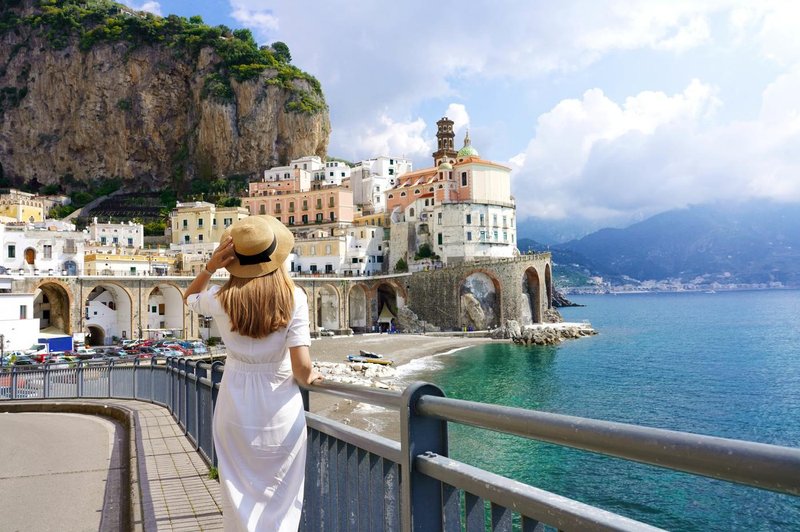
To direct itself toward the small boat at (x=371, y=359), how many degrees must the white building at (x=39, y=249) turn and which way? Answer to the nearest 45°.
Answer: approximately 45° to its left

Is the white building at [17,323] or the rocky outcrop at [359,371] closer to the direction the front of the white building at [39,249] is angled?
the white building

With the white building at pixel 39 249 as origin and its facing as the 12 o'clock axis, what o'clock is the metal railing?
The metal railing is roughly at 12 o'clock from the white building.

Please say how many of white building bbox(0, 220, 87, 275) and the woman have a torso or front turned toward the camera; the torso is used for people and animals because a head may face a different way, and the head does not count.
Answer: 1

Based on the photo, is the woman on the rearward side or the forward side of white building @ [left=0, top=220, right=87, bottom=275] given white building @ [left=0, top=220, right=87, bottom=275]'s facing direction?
on the forward side

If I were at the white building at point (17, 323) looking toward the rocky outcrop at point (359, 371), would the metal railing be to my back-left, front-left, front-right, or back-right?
front-right

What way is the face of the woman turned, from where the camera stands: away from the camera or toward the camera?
away from the camera

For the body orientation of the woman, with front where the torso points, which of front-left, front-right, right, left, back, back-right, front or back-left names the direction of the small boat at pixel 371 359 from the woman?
front

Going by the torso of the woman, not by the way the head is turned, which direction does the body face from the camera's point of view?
away from the camera

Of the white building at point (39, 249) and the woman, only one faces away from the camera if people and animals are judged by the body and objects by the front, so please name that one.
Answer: the woman

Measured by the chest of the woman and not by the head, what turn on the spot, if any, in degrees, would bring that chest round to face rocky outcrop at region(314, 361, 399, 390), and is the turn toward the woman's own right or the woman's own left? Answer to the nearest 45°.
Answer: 0° — they already face it

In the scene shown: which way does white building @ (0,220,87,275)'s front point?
toward the camera

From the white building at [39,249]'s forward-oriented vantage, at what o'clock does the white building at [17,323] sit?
the white building at [17,323] is roughly at 12 o'clock from the white building at [39,249].

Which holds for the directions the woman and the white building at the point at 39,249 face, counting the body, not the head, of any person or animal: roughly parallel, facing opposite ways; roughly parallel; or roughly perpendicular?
roughly parallel, facing opposite ways
